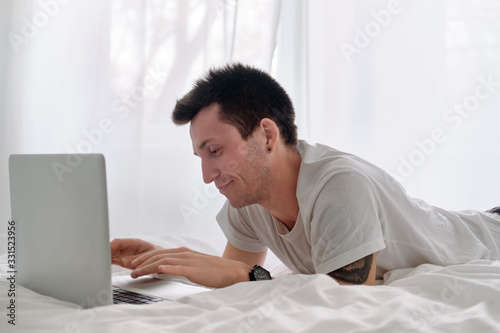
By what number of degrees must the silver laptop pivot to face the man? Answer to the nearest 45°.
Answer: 0° — it already faces them

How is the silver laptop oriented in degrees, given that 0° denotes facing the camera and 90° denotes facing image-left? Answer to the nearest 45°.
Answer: approximately 225°
